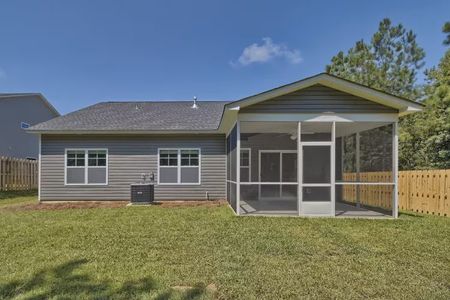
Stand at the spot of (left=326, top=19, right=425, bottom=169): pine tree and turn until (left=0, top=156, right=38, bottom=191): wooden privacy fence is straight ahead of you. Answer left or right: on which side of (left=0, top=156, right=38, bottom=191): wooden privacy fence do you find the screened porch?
left

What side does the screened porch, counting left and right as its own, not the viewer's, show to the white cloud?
back

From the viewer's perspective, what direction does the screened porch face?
toward the camera

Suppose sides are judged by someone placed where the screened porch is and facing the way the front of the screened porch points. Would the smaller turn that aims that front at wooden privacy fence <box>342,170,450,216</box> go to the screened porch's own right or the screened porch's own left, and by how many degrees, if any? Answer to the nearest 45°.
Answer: approximately 90° to the screened porch's own left

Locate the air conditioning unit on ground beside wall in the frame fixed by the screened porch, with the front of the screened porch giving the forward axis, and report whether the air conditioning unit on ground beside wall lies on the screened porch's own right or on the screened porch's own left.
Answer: on the screened porch's own right
